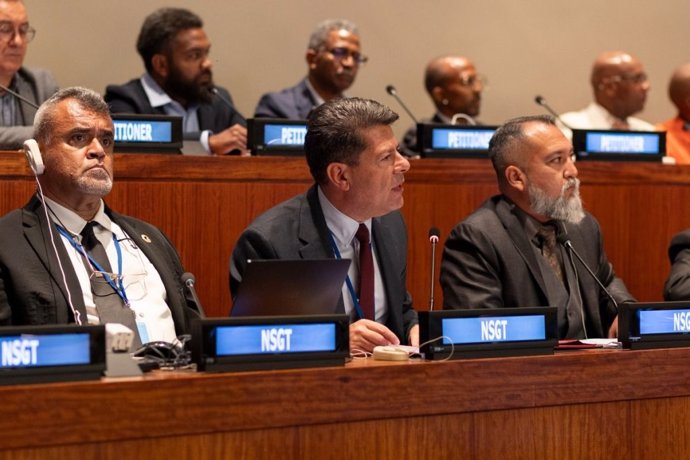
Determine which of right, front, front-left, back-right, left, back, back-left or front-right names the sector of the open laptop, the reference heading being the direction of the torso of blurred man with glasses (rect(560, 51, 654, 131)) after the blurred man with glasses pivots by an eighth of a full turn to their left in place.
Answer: right

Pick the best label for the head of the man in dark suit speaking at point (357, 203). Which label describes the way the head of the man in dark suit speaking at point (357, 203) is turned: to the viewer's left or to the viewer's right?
to the viewer's right

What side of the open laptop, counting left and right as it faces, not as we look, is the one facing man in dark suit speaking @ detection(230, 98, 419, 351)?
front

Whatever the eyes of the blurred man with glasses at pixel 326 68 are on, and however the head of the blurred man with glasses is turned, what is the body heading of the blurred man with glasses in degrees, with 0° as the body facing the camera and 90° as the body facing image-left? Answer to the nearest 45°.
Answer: approximately 315°

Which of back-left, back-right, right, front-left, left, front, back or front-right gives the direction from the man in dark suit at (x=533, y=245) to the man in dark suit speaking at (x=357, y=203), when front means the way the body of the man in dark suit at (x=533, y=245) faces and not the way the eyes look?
right

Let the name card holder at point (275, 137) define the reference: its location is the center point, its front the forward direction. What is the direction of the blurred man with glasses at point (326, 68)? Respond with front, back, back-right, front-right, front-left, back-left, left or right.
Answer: back

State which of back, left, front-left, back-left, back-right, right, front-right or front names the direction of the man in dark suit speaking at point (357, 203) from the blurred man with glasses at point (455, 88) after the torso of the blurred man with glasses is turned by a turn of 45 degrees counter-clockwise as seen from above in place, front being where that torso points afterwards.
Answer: right

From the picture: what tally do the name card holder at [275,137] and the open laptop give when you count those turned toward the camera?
1

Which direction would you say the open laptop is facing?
away from the camera

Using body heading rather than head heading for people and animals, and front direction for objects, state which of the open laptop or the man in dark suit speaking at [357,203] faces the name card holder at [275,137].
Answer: the open laptop

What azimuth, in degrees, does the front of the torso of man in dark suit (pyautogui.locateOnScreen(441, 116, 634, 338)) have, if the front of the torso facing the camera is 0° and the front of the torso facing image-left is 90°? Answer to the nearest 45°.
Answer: approximately 315°
